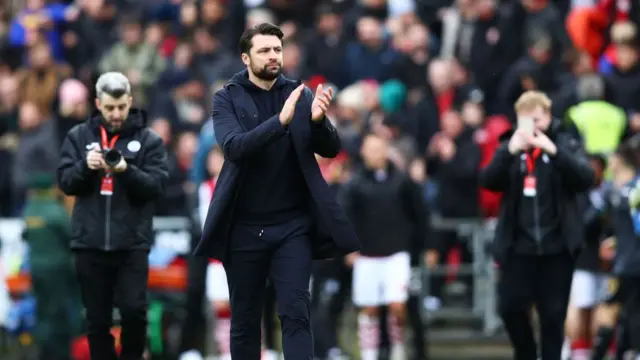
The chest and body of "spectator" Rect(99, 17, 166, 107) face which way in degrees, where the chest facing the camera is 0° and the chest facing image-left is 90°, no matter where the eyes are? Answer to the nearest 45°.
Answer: approximately 0°

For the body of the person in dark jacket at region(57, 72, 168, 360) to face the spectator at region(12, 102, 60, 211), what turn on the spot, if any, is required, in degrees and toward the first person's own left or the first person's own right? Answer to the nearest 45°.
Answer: approximately 180°

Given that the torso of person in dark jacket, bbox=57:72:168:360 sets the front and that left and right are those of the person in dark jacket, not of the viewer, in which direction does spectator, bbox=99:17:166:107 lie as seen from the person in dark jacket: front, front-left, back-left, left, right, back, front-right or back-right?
back

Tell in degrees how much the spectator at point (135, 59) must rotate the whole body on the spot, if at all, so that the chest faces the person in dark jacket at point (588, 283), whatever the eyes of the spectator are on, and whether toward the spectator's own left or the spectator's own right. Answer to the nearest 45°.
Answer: approximately 45° to the spectator's own left

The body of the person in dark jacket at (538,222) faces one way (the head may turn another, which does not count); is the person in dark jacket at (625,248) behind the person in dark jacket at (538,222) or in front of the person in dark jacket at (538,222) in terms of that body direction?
behind
